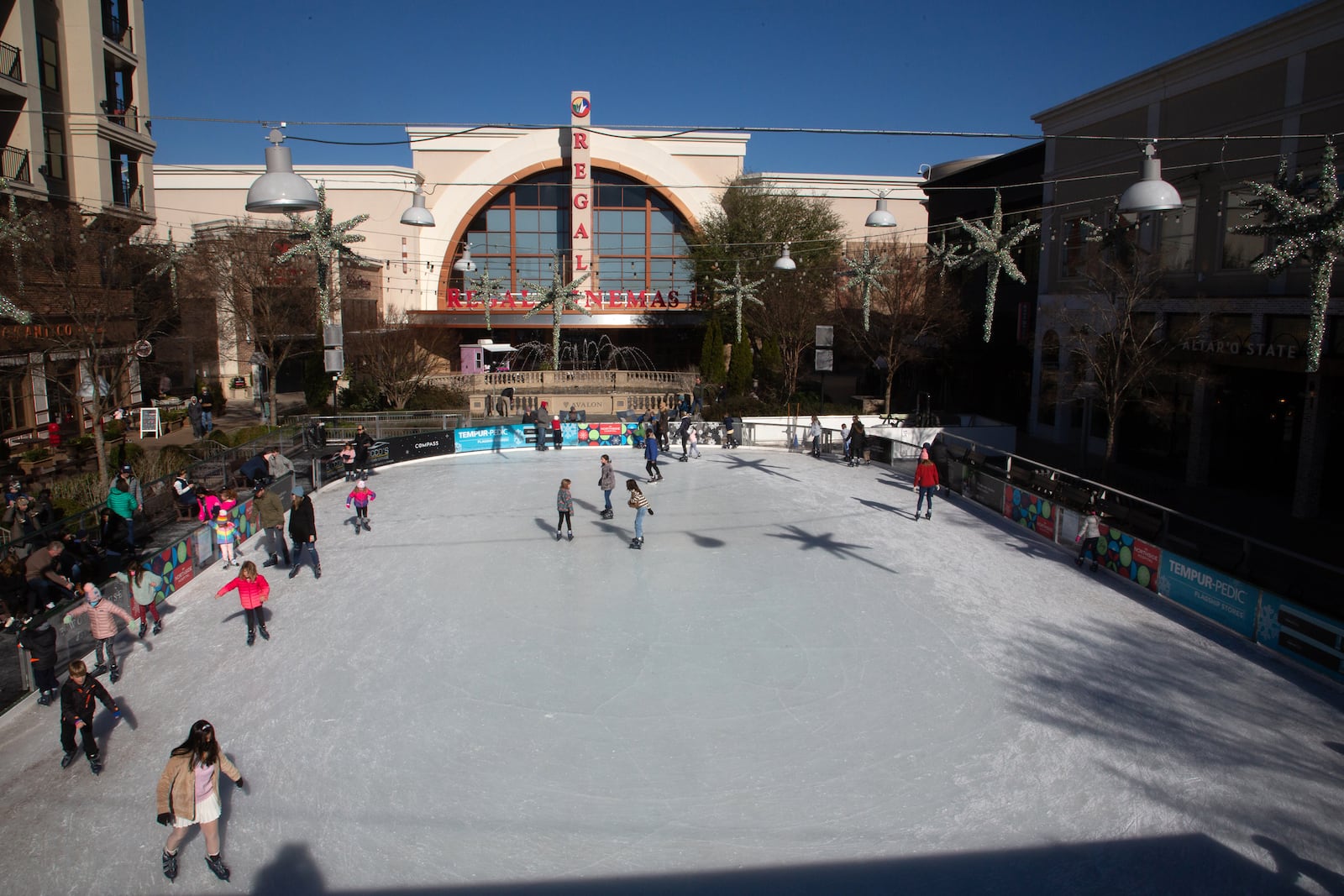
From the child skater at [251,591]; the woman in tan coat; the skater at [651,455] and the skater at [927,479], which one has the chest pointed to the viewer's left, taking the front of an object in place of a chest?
the skater at [651,455]

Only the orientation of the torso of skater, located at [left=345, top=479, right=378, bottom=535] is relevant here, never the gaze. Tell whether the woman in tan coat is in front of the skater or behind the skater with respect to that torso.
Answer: in front

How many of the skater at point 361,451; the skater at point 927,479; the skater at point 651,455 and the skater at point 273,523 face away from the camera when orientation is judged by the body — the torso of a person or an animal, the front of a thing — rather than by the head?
1

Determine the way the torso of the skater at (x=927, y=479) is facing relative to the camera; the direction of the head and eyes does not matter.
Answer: away from the camera

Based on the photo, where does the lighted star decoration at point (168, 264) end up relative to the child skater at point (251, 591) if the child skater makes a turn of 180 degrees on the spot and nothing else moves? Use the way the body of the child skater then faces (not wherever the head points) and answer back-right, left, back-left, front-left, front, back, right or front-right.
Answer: front

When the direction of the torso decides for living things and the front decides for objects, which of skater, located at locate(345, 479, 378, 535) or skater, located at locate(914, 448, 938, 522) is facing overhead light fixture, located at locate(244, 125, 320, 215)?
skater, located at locate(345, 479, 378, 535)

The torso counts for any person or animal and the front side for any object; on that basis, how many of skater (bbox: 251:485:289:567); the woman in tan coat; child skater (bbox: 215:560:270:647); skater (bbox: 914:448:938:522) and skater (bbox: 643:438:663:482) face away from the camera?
1

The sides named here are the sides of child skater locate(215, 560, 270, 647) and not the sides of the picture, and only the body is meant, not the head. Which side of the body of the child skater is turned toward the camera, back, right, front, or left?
front

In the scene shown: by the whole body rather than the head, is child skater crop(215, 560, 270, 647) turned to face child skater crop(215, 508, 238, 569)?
no

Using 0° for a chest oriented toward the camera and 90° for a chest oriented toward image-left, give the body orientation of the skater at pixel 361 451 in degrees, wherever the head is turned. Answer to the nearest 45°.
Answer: approximately 45°

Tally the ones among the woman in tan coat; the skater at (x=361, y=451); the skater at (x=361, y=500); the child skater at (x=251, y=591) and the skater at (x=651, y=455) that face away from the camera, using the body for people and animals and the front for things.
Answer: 0

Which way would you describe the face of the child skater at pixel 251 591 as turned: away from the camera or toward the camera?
toward the camera

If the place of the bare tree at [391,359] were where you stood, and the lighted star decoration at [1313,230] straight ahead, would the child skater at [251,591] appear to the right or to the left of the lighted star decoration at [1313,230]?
right

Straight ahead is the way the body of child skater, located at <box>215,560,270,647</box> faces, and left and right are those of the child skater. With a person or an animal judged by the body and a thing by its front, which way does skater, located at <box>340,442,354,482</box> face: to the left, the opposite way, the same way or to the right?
the same way

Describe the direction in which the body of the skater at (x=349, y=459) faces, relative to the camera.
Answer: toward the camera

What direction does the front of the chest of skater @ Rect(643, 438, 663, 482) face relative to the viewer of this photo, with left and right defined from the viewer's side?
facing to the left of the viewer

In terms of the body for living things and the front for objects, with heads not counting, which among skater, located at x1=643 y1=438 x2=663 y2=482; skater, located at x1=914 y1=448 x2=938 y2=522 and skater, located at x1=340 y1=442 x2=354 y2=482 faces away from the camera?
skater, located at x1=914 y1=448 x2=938 y2=522
